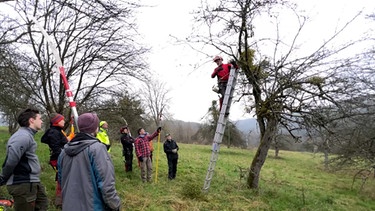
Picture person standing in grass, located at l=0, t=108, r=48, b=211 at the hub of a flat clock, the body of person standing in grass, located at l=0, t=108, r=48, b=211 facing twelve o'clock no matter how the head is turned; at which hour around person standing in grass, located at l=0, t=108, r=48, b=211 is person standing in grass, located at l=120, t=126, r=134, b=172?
person standing in grass, located at l=120, t=126, r=134, b=172 is roughly at 10 o'clock from person standing in grass, located at l=0, t=108, r=48, b=211.

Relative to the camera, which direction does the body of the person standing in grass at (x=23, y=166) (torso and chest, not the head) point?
to the viewer's right

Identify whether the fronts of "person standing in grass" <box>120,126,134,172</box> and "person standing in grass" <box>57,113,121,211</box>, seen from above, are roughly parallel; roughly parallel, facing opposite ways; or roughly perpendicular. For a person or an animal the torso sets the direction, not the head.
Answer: roughly perpendicular

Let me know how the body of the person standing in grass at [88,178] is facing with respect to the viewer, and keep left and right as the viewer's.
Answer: facing away from the viewer and to the right of the viewer

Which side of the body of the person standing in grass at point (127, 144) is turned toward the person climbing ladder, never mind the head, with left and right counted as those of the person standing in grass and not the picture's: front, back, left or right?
front

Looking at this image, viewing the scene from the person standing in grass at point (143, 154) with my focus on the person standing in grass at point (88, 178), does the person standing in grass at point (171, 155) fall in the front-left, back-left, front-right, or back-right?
back-left

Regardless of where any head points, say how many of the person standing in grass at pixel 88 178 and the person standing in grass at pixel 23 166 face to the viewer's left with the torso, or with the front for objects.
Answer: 0

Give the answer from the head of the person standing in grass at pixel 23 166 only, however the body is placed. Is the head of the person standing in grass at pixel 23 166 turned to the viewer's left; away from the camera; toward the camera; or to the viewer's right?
to the viewer's right

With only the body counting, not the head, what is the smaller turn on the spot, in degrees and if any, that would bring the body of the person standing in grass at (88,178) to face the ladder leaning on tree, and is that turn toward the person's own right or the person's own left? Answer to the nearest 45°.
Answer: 0° — they already face it

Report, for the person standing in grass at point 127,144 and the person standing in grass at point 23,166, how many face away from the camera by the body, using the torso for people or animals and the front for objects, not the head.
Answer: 0
